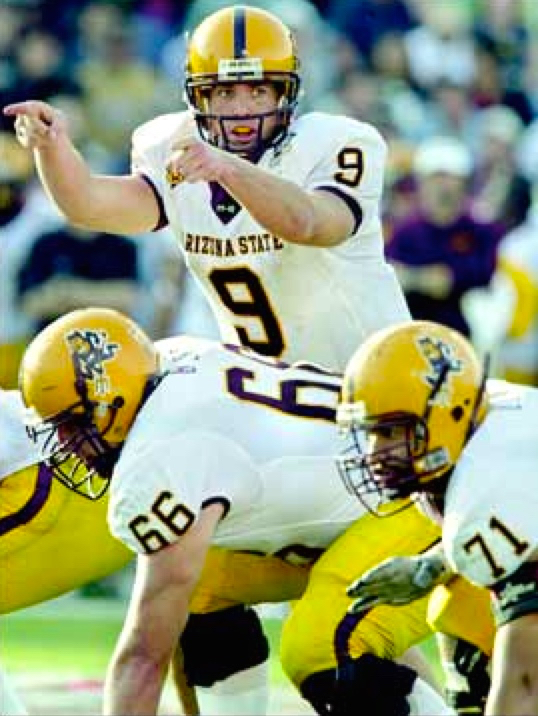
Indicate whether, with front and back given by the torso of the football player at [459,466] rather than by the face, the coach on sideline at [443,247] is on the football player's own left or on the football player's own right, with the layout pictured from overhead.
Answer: on the football player's own right

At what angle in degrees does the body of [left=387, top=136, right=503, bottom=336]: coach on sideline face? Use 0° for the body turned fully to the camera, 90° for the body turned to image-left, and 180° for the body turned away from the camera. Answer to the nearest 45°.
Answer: approximately 0°

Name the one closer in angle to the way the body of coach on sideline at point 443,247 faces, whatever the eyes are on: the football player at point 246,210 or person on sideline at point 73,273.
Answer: the football player

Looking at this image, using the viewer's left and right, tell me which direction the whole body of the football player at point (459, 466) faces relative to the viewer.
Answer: facing to the left of the viewer

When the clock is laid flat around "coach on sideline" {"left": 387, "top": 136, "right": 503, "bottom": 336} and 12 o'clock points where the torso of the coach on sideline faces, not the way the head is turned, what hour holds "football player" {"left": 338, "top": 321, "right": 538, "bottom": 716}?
The football player is roughly at 12 o'clock from the coach on sideline.

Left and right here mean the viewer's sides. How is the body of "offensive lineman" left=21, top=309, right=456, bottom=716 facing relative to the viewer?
facing to the left of the viewer

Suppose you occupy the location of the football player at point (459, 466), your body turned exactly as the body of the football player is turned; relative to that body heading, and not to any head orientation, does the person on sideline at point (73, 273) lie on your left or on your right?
on your right

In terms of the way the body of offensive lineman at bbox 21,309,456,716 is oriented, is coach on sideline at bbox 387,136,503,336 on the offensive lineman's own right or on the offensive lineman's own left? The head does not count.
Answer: on the offensive lineman's own right
